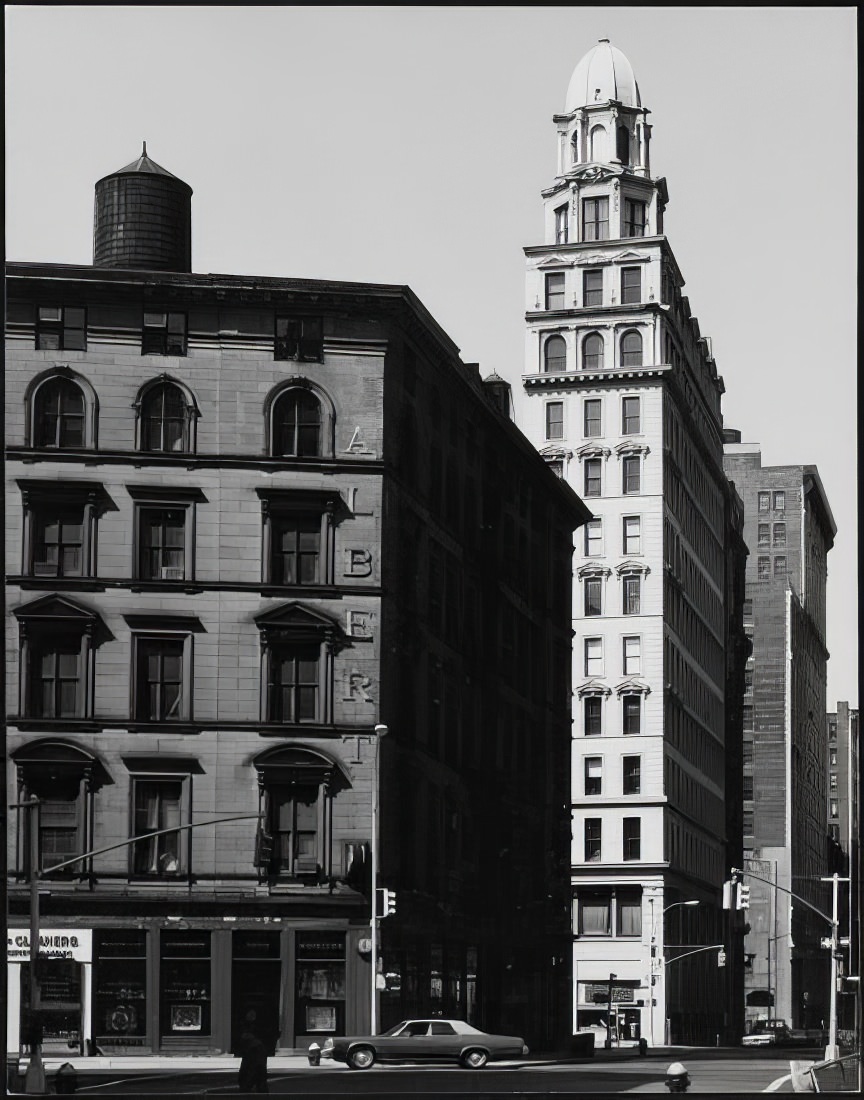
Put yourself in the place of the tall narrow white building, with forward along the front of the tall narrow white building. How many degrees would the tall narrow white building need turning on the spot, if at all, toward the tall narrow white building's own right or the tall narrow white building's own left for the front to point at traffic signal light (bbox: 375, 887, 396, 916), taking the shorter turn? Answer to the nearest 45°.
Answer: approximately 45° to the tall narrow white building's own right

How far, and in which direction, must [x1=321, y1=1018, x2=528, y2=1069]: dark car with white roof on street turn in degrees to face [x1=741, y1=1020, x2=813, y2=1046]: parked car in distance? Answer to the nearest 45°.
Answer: approximately 180°

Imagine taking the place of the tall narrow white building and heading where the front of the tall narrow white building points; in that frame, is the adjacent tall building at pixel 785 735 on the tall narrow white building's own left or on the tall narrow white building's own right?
on the tall narrow white building's own left

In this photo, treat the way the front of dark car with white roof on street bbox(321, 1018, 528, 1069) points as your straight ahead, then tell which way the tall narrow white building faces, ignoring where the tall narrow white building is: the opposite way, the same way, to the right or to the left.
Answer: to the left

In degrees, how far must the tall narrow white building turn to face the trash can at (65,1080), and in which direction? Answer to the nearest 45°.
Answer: approximately 45° to its right

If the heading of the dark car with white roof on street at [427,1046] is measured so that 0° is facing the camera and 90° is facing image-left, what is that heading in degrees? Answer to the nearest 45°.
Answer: approximately 90°

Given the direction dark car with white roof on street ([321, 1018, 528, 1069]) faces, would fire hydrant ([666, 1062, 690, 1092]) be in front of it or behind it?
behind

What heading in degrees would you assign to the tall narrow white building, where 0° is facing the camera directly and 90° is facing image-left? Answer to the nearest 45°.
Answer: approximately 0°

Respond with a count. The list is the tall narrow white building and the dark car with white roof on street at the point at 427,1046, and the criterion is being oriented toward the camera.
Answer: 1
